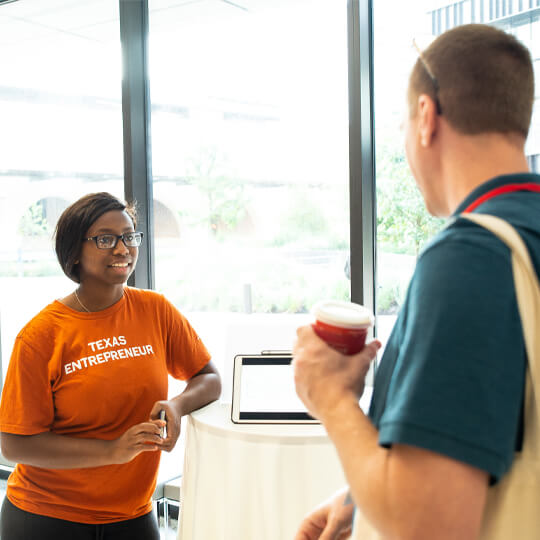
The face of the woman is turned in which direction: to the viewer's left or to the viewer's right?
to the viewer's right

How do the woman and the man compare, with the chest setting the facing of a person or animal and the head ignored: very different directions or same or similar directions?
very different directions

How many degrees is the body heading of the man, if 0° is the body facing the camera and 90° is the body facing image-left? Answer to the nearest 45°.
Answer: approximately 135°

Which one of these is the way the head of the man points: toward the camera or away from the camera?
away from the camera

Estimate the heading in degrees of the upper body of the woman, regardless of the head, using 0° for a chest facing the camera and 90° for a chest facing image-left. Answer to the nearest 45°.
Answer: approximately 315°

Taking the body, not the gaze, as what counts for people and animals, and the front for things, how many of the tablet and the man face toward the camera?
1

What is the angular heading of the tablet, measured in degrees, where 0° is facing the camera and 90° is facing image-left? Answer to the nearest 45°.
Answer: approximately 0°
